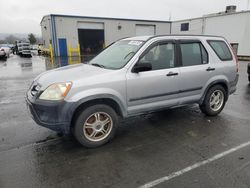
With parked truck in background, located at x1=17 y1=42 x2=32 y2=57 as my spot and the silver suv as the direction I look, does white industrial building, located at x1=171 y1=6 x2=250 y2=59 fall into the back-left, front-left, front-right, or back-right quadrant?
front-left

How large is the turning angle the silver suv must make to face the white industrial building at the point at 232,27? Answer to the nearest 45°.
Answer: approximately 180°

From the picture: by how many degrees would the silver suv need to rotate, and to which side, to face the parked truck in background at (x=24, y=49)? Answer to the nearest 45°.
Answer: approximately 90° to its right

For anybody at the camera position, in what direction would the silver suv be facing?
facing the viewer and to the left of the viewer
